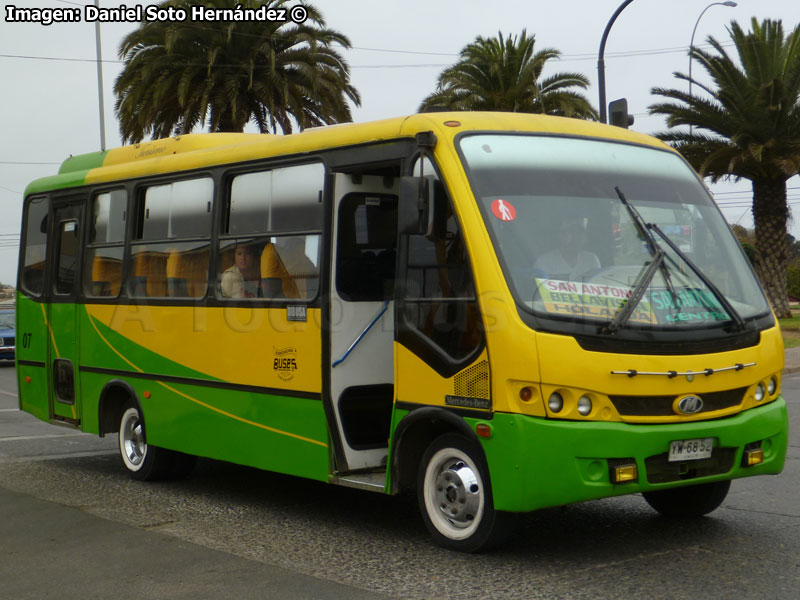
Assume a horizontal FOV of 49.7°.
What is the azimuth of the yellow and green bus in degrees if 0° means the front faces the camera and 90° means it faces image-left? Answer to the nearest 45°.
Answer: approximately 315°

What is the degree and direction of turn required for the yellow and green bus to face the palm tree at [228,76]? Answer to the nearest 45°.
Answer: approximately 135° to its left

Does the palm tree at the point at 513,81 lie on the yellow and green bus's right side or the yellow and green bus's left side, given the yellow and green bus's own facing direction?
on its left

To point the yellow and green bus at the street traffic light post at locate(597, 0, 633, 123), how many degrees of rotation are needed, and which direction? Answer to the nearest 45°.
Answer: approximately 135° to its left

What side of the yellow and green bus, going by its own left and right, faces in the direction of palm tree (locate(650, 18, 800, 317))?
left

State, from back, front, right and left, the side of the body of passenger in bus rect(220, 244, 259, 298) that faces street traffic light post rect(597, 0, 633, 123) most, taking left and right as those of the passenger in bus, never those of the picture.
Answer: left

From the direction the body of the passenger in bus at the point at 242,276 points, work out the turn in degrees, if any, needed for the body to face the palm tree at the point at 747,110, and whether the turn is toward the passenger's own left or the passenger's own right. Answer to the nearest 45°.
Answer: approximately 90° to the passenger's own left

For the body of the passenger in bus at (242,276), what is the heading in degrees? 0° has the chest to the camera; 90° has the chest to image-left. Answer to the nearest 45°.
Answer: approximately 315°
